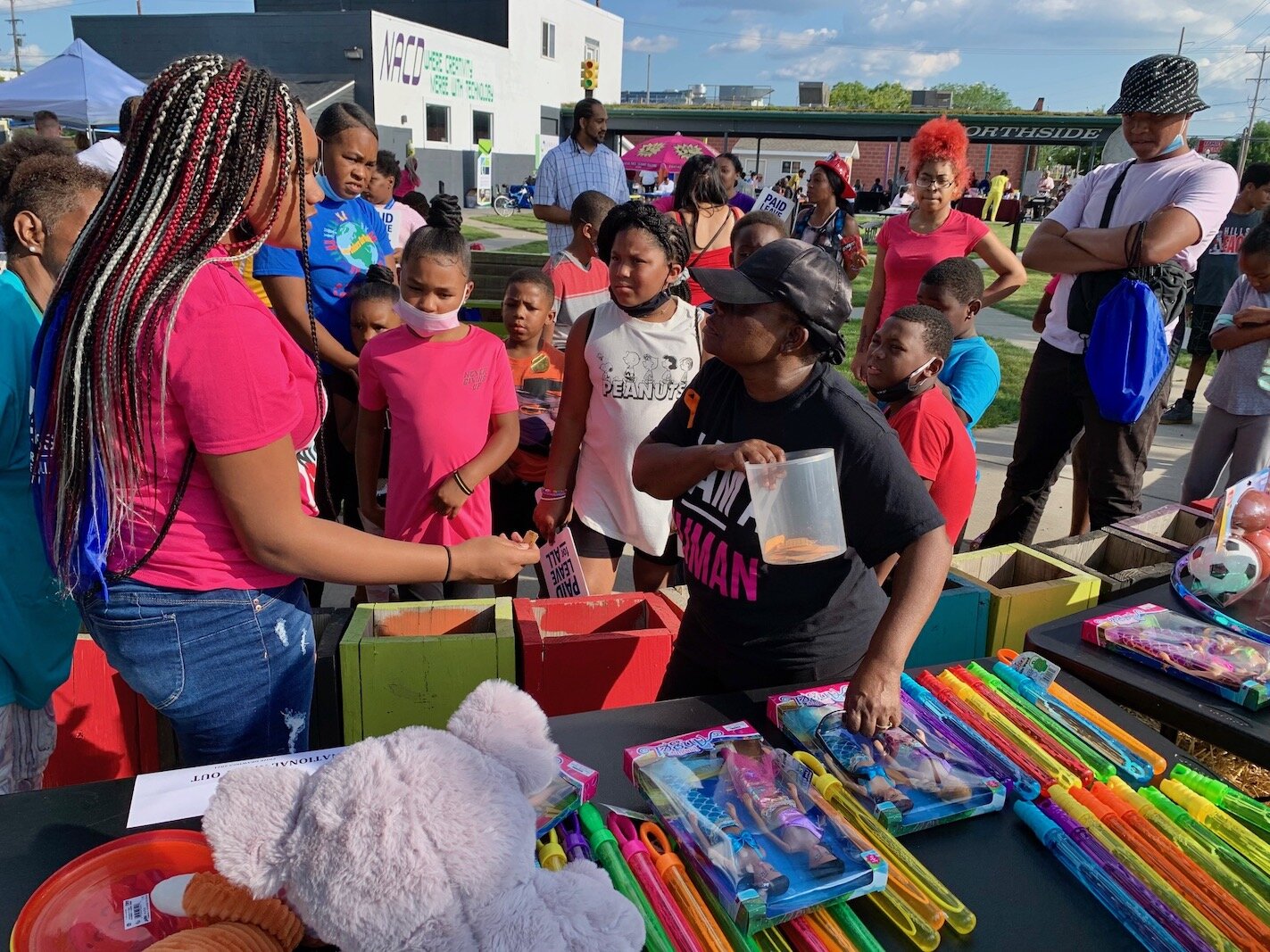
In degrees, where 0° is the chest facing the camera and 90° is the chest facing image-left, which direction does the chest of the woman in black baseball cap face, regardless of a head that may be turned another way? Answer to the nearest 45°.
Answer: approximately 45°

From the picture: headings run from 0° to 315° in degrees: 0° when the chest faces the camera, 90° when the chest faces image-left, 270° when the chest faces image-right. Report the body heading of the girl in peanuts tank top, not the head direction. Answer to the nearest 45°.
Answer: approximately 0°

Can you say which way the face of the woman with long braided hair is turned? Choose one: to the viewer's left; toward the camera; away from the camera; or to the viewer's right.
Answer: to the viewer's right

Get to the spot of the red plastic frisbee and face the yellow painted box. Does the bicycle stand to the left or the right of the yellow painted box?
left

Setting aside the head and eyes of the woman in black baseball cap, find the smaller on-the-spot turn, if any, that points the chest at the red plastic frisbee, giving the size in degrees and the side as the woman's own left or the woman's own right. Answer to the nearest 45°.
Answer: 0° — they already face it

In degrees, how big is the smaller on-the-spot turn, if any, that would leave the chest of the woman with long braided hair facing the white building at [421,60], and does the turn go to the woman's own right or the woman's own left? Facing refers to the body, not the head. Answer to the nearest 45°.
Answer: approximately 90° to the woman's own left

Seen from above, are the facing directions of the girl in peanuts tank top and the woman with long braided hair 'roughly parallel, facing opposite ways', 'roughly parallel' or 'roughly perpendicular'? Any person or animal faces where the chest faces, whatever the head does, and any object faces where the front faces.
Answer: roughly perpendicular

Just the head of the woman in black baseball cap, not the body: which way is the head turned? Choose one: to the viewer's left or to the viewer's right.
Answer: to the viewer's left

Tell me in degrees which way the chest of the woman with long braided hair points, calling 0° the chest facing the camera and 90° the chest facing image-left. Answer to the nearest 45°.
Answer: approximately 270°
